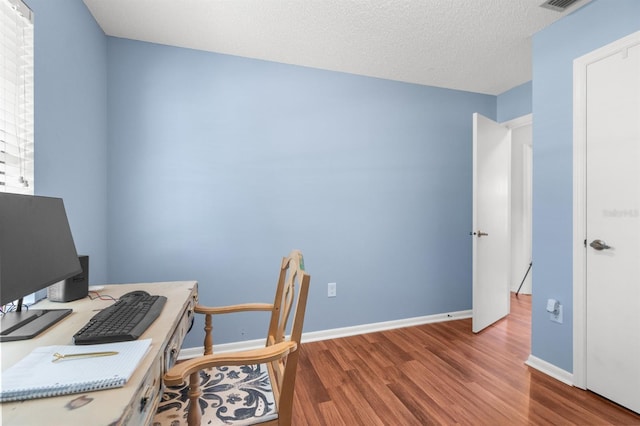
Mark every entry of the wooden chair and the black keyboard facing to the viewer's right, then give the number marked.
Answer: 1

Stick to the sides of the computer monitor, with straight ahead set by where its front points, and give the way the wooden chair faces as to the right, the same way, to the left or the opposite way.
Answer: the opposite way

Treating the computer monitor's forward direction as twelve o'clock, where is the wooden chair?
The wooden chair is roughly at 12 o'clock from the computer monitor.

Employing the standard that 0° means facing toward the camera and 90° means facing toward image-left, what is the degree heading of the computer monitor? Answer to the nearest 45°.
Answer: approximately 315°

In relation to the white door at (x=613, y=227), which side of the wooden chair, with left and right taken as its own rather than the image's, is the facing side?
back

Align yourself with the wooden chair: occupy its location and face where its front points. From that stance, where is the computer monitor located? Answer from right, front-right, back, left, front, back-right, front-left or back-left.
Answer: front

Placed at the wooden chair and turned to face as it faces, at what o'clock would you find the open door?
The open door is roughly at 5 o'clock from the wooden chair.

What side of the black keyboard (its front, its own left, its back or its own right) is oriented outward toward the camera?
right

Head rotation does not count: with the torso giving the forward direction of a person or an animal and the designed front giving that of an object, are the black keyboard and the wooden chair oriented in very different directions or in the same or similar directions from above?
very different directions

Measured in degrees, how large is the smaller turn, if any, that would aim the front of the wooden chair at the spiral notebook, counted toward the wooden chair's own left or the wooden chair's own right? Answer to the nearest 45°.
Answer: approximately 45° to the wooden chair's own left

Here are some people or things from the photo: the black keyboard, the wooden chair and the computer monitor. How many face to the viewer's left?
1

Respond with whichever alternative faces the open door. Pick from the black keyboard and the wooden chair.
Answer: the black keyboard

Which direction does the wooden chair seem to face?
to the viewer's left

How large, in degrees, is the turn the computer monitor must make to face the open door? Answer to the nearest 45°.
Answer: approximately 45° to its left
